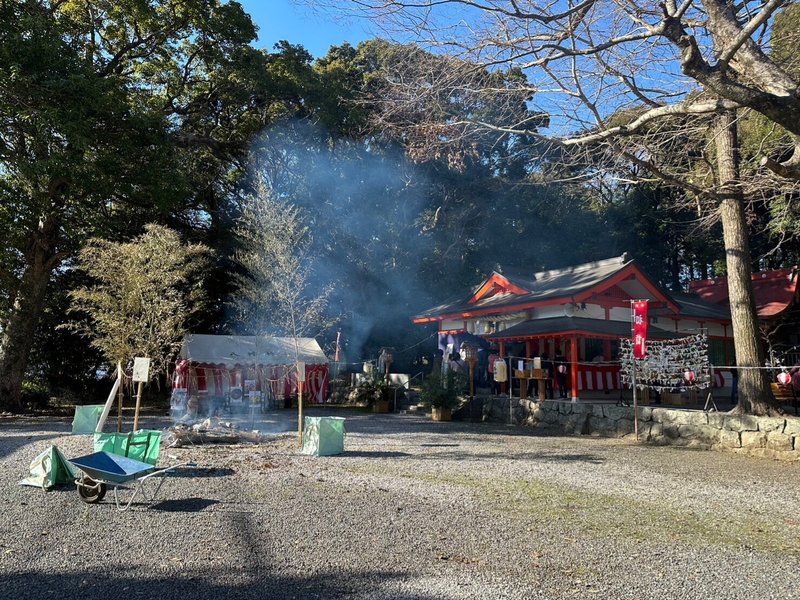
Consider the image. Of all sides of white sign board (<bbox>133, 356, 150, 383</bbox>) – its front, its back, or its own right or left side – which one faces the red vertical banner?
left

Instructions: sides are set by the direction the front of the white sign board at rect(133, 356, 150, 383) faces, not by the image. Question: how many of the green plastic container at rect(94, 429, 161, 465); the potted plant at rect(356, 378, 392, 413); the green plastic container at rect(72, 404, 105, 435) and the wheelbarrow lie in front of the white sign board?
2

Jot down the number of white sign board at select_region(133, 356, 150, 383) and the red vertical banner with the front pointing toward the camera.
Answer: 2

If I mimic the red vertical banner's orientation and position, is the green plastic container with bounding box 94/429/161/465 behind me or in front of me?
in front

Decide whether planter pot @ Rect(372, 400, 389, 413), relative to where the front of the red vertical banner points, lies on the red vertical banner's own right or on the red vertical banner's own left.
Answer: on the red vertical banner's own right

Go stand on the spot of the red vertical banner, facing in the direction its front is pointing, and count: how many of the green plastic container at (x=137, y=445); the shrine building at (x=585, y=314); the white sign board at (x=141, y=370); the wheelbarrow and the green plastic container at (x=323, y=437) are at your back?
1

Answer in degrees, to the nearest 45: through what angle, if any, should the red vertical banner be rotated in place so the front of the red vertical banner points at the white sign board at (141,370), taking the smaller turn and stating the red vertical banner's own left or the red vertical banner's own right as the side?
approximately 45° to the red vertical banner's own right

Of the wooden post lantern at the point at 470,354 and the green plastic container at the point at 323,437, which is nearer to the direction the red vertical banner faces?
the green plastic container

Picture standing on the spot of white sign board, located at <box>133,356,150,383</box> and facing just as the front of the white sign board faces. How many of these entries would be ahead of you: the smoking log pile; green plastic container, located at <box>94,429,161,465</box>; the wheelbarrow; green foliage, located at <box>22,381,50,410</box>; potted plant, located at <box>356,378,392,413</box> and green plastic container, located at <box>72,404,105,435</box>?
2

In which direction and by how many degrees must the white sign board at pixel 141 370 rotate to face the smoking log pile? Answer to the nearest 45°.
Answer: approximately 135° to its left

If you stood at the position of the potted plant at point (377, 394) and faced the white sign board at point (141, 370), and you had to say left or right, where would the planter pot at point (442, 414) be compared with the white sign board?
left

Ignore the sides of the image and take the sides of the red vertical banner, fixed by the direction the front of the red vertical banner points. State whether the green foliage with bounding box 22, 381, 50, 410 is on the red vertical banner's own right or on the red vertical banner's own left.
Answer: on the red vertical banner's own right

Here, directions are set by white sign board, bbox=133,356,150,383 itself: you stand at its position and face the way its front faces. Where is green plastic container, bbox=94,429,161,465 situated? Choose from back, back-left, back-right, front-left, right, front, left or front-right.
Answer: front

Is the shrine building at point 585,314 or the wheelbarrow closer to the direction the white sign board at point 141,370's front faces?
the wheelbarrow

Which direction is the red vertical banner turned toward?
toward the camera

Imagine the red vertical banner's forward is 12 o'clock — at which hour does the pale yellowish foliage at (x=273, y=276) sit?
The pale yellowish foliage is roughly at 3 o'clock from the red vertical banner.

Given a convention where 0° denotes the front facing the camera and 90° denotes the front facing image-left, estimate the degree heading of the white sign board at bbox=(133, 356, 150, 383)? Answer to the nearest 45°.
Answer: approximately 0°

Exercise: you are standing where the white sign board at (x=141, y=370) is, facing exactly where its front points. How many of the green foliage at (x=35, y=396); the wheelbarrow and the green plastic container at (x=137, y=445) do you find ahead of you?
2

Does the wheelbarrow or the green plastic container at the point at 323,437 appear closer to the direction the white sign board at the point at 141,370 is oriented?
the wheelbarrow
